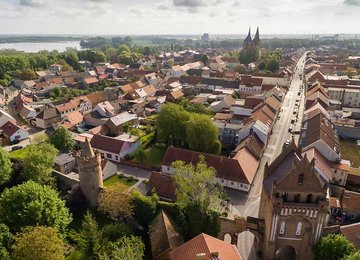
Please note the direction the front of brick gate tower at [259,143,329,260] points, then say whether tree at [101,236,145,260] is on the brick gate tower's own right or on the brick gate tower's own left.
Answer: on the brick gate tower's own right

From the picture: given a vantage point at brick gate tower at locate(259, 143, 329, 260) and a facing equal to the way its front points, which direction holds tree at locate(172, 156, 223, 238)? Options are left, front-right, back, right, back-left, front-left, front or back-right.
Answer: right

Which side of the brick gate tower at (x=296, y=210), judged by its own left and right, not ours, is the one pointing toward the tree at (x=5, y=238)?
right

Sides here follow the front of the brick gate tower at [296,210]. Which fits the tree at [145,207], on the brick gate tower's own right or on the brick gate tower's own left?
on the brick gate tower's own right

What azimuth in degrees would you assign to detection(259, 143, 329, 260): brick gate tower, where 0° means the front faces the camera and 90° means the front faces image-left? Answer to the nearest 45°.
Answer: approximately 0°

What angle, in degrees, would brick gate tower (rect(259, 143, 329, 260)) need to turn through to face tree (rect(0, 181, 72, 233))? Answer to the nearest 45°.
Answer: approximately 90° to its right

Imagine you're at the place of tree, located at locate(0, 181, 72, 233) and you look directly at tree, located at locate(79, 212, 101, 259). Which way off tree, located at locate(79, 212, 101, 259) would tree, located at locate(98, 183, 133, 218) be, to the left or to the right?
left

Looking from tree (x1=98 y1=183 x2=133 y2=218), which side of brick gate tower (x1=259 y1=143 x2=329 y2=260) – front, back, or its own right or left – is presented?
right

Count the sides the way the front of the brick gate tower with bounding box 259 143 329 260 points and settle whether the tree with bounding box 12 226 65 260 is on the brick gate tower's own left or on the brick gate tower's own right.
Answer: on the brick gate tower's own right

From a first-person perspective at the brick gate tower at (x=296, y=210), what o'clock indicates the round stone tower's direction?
The round stone tower is roughly at 3 o'clock from the brick gate tower.
